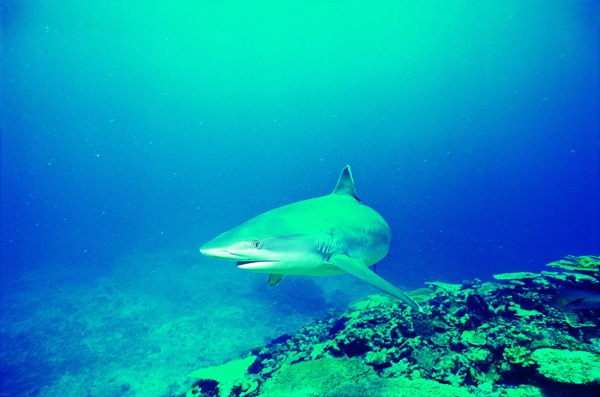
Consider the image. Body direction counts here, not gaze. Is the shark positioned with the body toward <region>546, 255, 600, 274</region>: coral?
no

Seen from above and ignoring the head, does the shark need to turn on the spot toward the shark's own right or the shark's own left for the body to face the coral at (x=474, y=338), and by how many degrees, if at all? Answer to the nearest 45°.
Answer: approximately 180°

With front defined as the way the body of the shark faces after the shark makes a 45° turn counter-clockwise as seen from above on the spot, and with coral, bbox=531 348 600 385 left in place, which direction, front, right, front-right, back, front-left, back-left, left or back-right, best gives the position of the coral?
left

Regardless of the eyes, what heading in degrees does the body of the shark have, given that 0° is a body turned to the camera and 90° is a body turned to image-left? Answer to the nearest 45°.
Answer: approximately 45°

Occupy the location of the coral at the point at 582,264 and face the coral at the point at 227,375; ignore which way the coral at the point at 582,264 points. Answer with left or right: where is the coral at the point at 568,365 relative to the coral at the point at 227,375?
left

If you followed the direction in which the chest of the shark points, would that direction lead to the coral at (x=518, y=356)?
no

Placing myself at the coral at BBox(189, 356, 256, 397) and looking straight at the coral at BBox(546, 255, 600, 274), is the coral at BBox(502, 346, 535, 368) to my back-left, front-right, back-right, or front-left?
front-right
